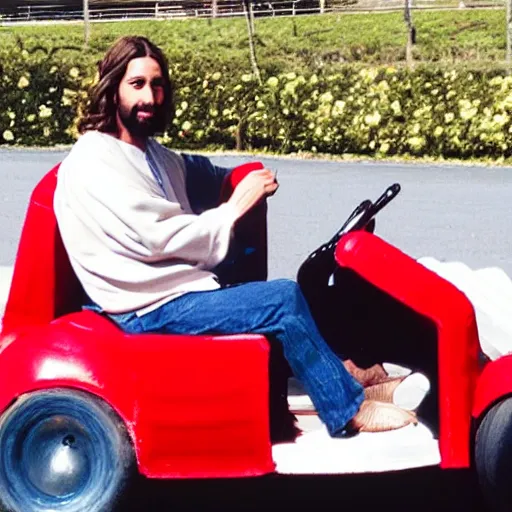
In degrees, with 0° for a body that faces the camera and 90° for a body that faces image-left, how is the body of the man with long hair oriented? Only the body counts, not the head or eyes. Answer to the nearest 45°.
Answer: approximately 270°

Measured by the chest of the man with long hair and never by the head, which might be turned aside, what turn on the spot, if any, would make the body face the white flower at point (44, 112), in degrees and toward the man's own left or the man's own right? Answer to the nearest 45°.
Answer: approximately 90° to the man's own left

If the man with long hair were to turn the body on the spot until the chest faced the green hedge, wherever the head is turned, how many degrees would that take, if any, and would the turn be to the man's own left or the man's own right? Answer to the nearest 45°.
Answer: approximately 90° to the man's own left

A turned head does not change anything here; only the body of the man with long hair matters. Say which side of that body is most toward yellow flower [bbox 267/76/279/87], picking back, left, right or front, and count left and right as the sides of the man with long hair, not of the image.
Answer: left

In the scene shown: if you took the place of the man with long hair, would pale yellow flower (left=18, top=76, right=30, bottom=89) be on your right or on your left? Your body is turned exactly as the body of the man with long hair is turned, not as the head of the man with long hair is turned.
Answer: on your left

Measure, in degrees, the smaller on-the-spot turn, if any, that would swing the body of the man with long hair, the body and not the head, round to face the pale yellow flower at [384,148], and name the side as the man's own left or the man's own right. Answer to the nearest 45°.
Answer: approximately 90° to the man's own left
